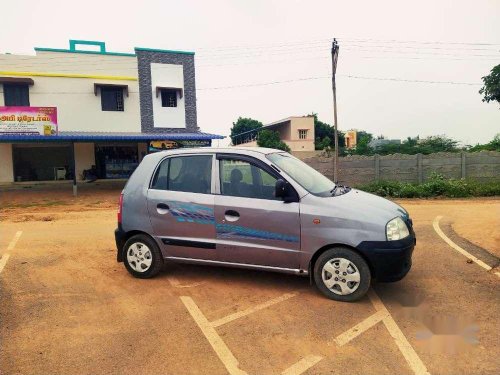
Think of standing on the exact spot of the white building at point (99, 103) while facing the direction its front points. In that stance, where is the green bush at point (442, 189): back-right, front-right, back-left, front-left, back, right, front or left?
front-left

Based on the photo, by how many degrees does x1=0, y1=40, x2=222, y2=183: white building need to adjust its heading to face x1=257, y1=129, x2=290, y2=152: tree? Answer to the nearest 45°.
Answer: approximately 135° to its left

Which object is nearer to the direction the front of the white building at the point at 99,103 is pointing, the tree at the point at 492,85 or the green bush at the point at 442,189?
the green bush

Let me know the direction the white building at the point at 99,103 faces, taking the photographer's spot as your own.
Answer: facing the viewer

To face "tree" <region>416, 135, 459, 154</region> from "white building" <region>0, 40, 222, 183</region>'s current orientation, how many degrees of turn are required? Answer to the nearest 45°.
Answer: approximately 90° to its left

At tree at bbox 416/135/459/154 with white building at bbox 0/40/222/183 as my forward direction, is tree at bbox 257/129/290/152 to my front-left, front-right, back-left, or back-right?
front-right

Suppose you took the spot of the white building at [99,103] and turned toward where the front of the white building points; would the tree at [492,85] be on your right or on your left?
on your left

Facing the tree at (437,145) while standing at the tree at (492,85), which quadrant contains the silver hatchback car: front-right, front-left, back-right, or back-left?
back-left

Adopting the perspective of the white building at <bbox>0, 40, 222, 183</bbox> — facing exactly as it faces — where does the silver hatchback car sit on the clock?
The silver hatchback car is roughly at 12 o'clock from the white building.

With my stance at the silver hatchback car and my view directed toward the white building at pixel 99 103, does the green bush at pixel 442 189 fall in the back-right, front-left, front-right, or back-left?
front-right

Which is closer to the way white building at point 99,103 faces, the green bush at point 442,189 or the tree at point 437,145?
the green bush
